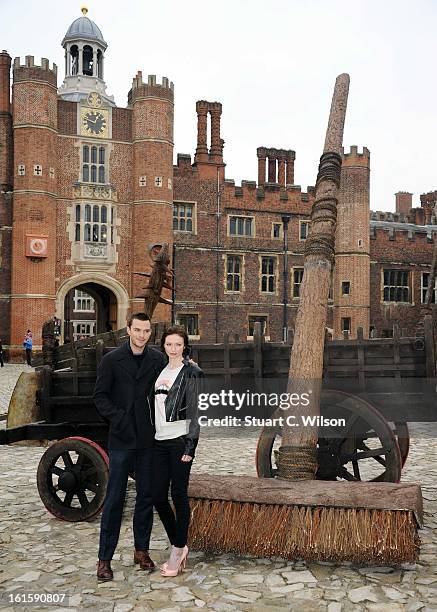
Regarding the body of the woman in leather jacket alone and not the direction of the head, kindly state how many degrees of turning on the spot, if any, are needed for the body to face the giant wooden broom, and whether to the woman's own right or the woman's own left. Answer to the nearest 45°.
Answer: approximately 135° to the woman's own left

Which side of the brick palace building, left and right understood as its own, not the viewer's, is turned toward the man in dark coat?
front

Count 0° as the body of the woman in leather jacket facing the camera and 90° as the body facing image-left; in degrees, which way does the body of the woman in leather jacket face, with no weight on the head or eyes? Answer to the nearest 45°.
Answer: approximately 45°

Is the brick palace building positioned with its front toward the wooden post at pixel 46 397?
yes

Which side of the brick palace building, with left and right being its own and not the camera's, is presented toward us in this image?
front

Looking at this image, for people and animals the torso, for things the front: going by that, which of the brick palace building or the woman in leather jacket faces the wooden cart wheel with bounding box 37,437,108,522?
the brick palace building

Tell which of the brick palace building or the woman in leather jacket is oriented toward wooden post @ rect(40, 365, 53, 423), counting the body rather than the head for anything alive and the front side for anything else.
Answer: the brick palace building

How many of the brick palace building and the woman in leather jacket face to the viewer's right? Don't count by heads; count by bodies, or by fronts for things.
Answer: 0

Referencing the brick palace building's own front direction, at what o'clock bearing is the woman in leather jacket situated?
The woman in leather jacket is roughly at 12 o'clock from the brick palace building.

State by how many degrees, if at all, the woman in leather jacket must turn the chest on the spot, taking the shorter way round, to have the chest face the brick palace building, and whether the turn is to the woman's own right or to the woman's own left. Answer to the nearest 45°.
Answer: approximately 135° to the woman's own right

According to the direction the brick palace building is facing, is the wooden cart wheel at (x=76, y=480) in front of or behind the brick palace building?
in front
